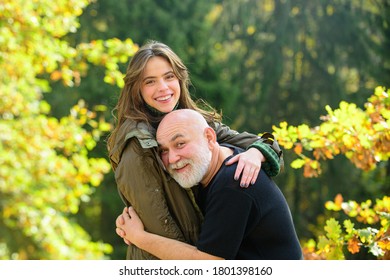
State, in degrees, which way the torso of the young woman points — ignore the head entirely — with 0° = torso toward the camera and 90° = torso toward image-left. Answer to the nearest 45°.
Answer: approximately 315°

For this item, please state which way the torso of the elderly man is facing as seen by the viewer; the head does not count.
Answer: to the viewer's left

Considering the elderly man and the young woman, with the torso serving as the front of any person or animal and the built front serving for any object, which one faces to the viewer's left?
the elderly man

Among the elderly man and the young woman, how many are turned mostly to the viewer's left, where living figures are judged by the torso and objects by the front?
1
